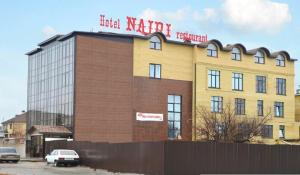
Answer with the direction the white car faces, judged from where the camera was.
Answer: facing away from the viewer and to the left of the viewer

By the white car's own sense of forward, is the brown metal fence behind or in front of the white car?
behind
